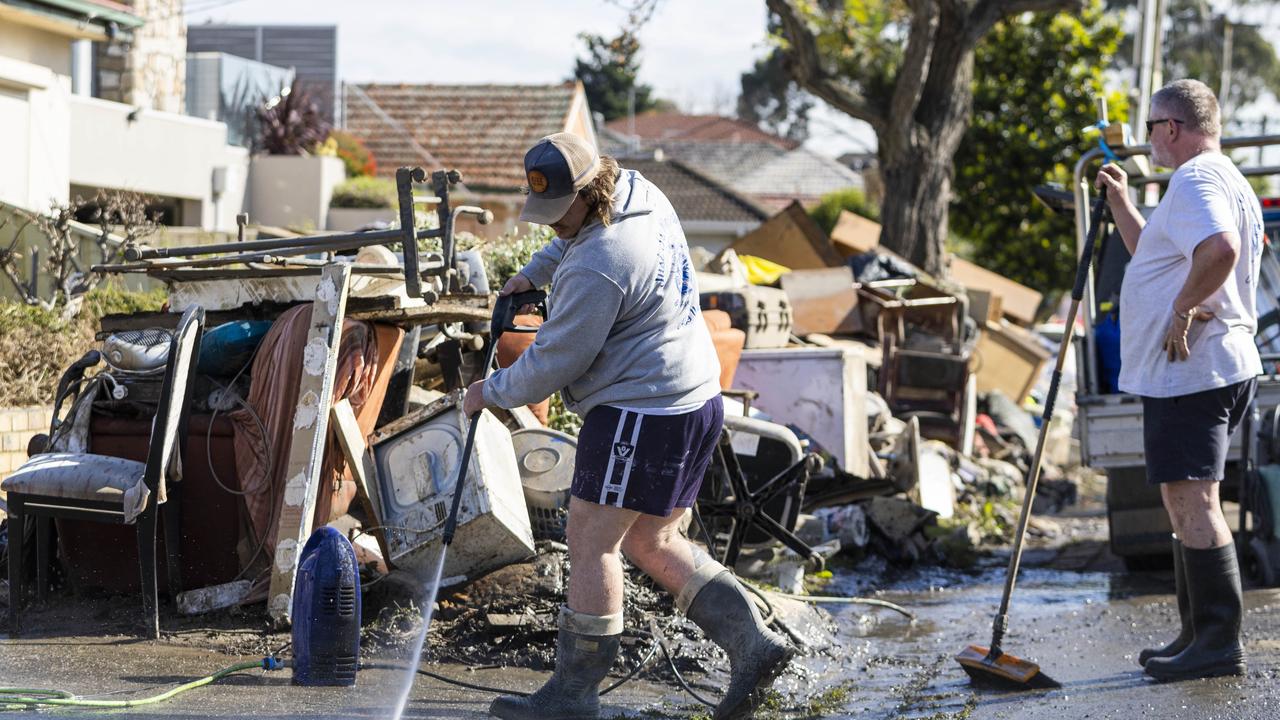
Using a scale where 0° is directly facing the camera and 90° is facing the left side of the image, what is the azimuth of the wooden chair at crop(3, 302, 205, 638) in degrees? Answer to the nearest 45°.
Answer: approximately 90°

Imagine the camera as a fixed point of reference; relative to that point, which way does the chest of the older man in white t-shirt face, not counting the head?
to the viewer's left

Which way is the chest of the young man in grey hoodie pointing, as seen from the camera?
to the viewer's left

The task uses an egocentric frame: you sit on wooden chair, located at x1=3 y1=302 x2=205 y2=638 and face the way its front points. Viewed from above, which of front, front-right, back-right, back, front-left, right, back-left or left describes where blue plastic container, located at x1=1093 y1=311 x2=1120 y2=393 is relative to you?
back

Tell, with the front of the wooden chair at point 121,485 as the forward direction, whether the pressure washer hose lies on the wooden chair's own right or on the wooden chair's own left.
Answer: on the wooden chair's own left

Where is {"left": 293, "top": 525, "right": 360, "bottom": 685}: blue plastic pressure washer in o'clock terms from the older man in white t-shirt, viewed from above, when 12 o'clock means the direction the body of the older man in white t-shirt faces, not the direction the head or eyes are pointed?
The blue plastic pressure washer is roughly at 11 o'clock from the older man in white t-shirt.

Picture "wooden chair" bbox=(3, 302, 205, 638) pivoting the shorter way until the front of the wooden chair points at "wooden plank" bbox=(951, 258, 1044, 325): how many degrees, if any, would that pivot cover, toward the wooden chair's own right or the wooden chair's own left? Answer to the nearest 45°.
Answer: approximately 135° to the wooden chair's own right

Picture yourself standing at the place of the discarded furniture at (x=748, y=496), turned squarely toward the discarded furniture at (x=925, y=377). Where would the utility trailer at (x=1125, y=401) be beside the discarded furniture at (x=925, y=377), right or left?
right

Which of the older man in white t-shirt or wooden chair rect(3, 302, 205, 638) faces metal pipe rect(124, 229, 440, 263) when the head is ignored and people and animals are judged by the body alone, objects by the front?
the older man in white t-shirt
